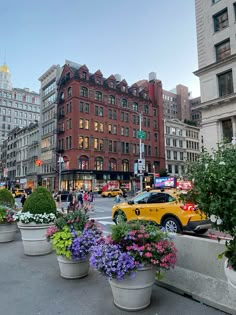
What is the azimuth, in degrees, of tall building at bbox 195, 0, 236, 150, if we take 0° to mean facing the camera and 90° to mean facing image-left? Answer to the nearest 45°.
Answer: approximately 45°

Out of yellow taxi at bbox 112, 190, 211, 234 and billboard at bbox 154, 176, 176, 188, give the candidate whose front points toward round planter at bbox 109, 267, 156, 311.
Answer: the billboard

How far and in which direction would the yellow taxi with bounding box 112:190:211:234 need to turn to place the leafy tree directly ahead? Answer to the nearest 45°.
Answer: approximately 135° to its left

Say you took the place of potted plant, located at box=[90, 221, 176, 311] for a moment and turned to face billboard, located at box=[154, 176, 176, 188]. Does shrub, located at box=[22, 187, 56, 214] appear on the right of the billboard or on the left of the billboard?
left

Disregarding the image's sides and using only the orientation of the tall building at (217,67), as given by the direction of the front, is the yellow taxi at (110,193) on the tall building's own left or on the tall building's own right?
on the tall building's own right

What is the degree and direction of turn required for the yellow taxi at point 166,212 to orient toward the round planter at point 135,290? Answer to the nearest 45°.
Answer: approximately 135° to its left

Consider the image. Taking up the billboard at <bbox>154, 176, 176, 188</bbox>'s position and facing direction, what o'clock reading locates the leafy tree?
The leafy tree is roughly at 12 o'clock from the billboard.

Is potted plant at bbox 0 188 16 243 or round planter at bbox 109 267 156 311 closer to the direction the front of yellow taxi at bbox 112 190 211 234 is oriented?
the potted plant

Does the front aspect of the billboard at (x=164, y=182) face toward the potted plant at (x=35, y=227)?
yes

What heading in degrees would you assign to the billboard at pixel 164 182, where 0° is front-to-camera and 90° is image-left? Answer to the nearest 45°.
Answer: approximately 0°

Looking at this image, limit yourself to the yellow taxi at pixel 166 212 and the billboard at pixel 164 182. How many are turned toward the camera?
1
